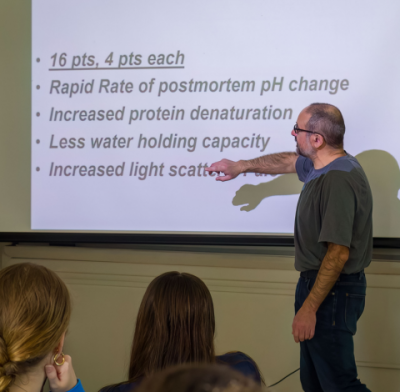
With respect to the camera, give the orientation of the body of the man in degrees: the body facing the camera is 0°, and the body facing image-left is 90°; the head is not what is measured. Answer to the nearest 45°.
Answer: approximately 90°

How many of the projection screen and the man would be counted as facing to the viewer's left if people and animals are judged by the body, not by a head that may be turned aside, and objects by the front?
1

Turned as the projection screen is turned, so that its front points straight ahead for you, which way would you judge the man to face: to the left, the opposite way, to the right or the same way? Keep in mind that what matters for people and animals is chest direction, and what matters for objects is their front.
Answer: to the right

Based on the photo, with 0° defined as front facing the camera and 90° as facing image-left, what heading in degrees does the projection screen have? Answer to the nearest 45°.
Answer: approximately 0°
